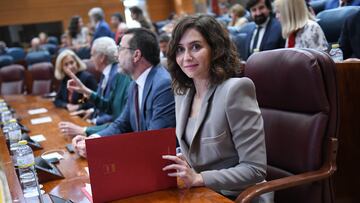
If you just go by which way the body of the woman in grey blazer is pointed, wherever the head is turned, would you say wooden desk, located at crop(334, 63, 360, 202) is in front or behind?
behind

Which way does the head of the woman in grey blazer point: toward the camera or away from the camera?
toward the camera

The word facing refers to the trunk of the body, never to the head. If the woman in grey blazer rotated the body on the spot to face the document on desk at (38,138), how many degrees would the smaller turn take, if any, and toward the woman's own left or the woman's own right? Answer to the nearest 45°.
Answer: approximately 90° to the woman's own right

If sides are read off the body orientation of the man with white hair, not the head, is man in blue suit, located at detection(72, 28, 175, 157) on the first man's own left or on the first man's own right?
on the first man's own left

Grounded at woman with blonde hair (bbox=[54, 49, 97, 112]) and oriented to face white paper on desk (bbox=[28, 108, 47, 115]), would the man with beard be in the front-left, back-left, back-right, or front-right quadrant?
back-left

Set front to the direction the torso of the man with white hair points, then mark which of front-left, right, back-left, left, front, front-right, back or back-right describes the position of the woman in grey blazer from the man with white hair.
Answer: left

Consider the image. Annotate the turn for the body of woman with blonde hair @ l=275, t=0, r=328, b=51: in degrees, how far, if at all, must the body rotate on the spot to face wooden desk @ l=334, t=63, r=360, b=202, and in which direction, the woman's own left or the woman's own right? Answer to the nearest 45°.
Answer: approximately 90° to the woman's own left

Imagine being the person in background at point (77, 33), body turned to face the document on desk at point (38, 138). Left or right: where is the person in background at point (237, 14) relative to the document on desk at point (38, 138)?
left

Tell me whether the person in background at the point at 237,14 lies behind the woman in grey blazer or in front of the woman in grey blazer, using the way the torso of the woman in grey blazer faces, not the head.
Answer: behind

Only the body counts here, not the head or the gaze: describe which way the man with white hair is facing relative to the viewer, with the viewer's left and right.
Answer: facing to the left of the viewer

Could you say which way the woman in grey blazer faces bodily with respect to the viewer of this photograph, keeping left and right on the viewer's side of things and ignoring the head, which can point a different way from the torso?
facing the viewer and to the left of the viewer

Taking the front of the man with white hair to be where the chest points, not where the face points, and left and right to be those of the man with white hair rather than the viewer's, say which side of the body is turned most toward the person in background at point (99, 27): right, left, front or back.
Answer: right
